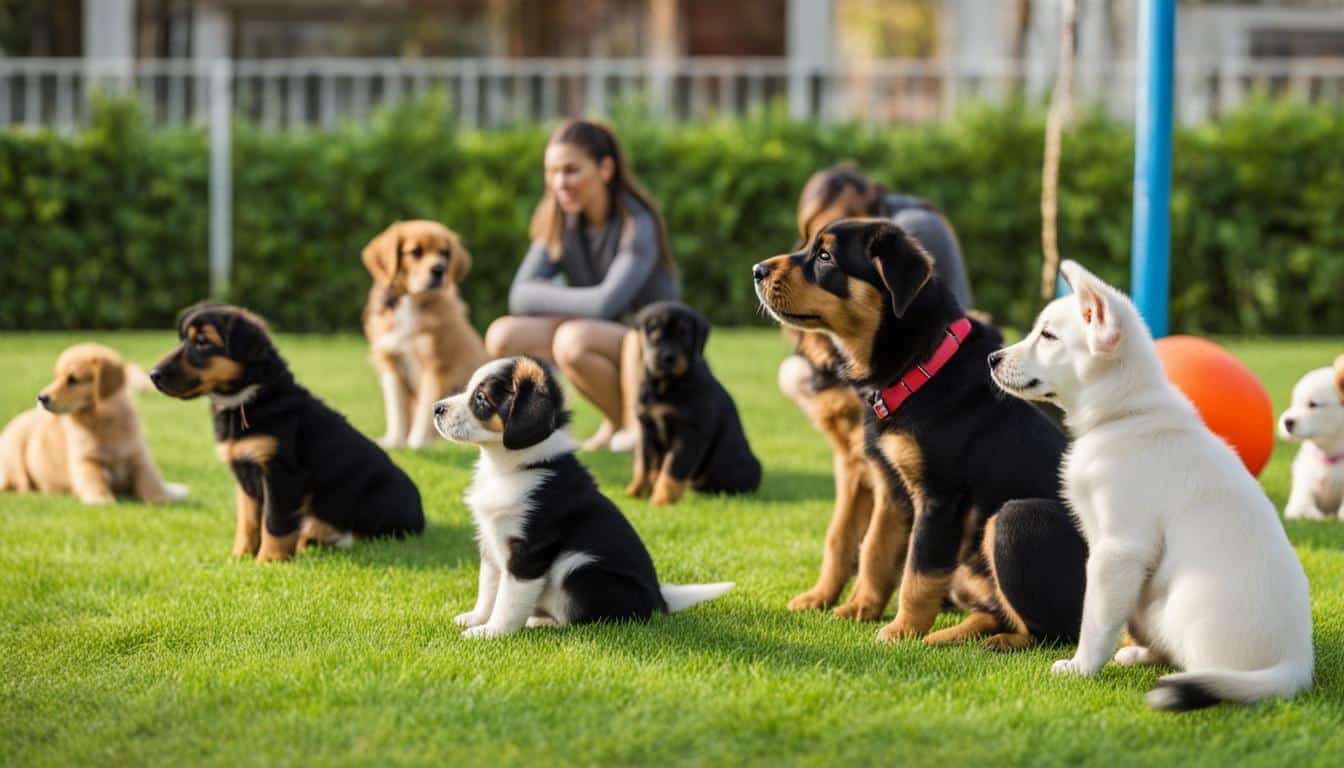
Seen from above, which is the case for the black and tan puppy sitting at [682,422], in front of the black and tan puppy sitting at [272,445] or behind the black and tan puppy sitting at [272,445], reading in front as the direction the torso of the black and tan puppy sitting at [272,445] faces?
behind

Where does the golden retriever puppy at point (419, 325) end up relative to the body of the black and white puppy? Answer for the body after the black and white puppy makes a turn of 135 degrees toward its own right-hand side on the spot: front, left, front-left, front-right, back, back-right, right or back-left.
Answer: front-left

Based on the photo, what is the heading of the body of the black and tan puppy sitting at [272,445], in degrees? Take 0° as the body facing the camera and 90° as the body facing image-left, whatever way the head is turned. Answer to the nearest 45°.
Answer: approximately 45°

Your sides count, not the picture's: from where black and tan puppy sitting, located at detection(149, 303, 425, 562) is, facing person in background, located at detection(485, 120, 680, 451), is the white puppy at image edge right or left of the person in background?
right

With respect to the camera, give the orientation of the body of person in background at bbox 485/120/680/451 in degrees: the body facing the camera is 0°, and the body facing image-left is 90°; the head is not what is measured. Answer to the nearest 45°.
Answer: approximately 45°

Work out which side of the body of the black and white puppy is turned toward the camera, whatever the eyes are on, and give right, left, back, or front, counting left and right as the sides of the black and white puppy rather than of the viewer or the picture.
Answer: left

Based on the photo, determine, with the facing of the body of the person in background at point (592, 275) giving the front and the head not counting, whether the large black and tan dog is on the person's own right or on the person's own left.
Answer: on the person's own left

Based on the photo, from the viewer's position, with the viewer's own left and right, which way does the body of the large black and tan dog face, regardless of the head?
facing to the left of the viewer

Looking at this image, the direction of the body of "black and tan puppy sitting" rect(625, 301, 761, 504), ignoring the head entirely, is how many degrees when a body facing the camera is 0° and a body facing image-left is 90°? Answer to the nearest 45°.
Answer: approximately 45°
